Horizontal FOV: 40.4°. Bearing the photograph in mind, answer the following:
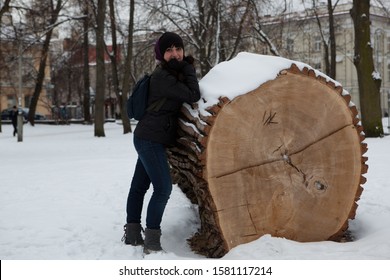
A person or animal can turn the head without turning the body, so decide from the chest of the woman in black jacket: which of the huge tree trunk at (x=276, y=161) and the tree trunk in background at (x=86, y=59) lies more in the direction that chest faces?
the huge tree trunk

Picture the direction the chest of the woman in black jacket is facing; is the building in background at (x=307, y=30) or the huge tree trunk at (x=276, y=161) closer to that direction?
the huge tree trunk

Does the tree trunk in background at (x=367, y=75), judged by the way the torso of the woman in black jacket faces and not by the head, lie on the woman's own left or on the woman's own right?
on the woman's own left
